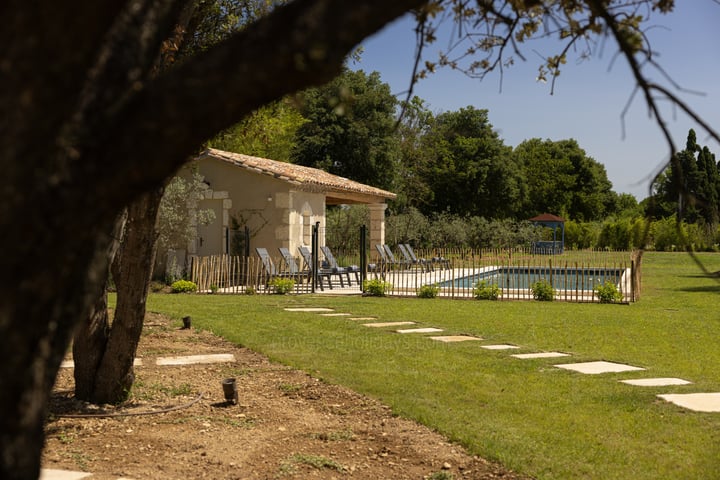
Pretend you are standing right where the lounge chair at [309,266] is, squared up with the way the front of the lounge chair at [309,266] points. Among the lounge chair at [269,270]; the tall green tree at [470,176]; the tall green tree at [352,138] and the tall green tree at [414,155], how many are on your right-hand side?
1

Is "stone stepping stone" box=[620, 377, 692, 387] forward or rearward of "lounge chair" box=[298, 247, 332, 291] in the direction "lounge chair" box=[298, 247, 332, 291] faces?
forward

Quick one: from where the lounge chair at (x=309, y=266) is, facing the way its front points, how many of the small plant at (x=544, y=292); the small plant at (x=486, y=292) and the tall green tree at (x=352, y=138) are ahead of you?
2

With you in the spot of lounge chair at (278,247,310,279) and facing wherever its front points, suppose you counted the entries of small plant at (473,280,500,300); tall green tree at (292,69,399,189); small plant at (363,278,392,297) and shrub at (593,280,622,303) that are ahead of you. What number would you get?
3

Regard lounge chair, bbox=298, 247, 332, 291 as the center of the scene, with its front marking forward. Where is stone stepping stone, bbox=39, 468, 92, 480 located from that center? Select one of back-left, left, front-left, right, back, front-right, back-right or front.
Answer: front-right

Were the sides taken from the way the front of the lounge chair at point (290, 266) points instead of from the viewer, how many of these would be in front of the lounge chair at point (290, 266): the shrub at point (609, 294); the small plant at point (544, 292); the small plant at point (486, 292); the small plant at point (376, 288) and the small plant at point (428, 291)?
5

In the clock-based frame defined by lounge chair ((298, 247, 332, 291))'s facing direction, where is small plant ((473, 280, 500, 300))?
The small plant is roughly at 12 o'clock from the lounge chair.

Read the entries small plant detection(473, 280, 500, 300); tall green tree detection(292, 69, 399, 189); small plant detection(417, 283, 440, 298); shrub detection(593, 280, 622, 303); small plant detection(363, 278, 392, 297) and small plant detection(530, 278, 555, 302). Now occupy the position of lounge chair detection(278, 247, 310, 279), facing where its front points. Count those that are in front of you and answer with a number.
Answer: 5

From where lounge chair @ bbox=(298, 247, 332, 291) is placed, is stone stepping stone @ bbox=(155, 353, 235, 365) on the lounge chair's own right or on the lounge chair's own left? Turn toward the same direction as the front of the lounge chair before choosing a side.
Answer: on the lounge chair's own right

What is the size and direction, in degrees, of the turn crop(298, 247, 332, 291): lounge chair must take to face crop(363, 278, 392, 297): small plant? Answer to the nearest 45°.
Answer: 0° — it already faces it

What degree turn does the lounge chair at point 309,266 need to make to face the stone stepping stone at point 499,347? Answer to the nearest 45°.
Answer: approximately 45° to its right

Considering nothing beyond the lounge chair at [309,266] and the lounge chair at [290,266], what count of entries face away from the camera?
0
